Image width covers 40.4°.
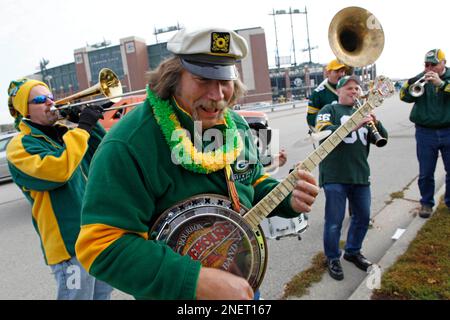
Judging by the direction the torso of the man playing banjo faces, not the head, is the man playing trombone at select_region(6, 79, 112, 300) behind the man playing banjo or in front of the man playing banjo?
behind

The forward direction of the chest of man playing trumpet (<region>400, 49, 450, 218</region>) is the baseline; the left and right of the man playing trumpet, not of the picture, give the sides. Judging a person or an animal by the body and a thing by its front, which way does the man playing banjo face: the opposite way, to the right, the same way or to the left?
to the left

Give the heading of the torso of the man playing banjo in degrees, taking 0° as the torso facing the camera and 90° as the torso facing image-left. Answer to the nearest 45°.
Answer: approximately 315°

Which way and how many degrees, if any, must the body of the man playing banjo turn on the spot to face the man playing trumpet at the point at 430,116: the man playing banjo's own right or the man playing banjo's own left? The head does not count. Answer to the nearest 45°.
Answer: approximately 90° to the man playing banjo's own left
